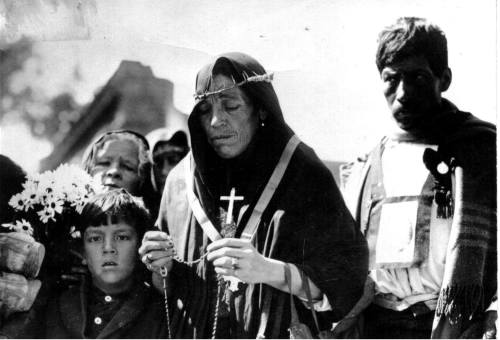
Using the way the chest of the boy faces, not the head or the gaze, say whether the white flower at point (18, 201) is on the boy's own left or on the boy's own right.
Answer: on the boy's own right

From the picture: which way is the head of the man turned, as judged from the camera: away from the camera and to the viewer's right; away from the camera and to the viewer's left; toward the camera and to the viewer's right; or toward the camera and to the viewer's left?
toward the camera and to the viewer's left

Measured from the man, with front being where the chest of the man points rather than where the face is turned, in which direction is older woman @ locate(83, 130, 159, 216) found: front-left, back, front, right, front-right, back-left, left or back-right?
front-right

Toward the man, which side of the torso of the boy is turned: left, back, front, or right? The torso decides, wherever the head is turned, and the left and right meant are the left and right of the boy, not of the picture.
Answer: left

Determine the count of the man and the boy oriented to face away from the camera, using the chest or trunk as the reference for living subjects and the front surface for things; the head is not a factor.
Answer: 0

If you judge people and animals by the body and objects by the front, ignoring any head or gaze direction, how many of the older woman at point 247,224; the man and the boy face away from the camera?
0

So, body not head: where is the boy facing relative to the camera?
toward the camera

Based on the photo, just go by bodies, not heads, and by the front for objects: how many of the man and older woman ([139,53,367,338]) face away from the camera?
0

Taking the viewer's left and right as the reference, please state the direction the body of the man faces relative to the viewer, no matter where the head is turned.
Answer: facing the viewer and to the left of the viewer
